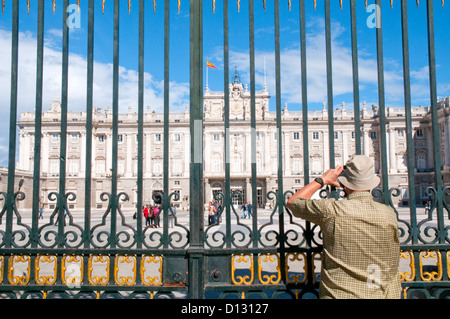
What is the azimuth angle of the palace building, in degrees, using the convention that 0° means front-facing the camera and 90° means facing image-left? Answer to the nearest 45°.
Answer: approximately 0°

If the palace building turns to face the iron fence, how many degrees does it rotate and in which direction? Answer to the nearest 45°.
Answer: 0° — it already faces it
